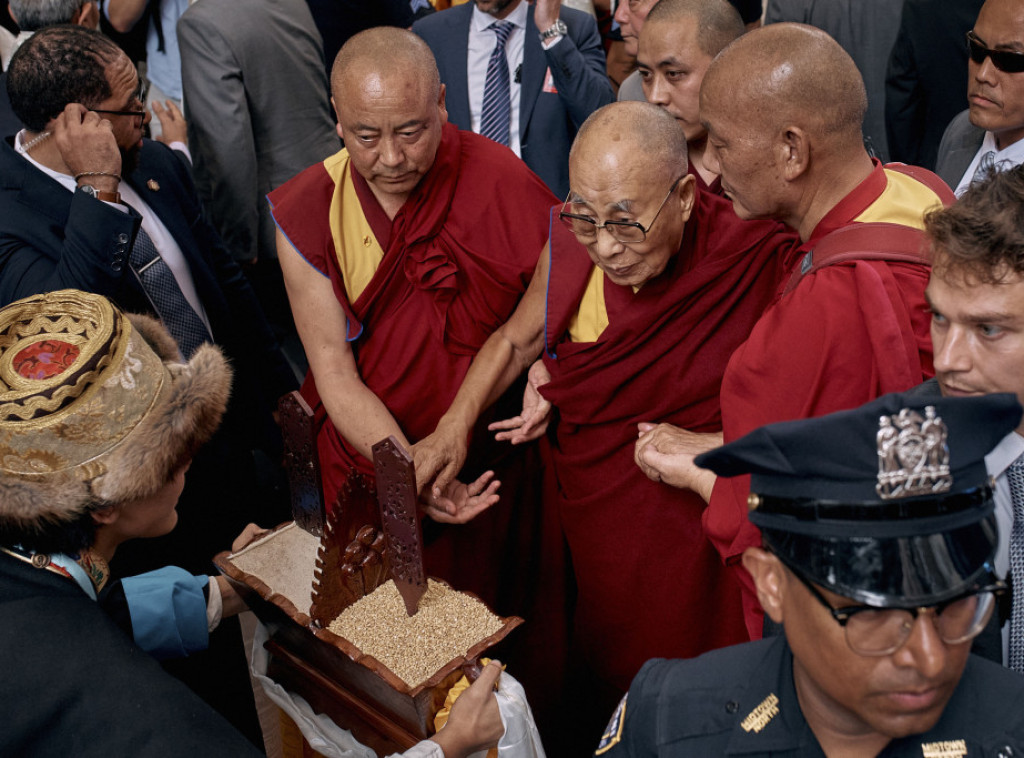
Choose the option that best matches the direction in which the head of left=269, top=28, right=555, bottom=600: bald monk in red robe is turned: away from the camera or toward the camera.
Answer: toward the camera

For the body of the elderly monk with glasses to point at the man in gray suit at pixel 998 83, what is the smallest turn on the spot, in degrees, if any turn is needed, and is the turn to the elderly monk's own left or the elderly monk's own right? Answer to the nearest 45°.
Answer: approximately 180°

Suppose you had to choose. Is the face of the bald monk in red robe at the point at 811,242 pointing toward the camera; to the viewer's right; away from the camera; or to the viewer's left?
to the viewer's left

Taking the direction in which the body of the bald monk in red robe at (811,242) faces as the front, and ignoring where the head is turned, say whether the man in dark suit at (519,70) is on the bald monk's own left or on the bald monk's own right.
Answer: on the bald monk's own right

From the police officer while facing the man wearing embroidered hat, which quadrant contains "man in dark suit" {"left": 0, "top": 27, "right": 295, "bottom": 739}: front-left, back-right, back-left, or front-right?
front-right

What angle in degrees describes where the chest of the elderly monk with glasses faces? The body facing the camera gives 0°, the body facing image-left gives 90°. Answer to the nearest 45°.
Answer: approximately 45°

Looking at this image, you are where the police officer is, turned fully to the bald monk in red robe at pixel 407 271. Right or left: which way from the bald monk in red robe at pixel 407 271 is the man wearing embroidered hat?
left

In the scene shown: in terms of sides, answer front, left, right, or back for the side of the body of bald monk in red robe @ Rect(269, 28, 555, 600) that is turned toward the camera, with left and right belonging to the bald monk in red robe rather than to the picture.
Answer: front

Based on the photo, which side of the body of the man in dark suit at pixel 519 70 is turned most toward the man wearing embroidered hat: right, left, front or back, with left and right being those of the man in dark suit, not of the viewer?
front

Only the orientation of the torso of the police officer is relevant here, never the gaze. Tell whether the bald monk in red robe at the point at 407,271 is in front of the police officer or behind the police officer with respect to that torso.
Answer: behind

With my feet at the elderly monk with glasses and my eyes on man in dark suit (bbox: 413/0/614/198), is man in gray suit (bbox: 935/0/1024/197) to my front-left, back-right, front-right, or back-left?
front-right

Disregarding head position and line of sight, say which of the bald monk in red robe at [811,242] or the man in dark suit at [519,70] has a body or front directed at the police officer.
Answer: the man in dark suit

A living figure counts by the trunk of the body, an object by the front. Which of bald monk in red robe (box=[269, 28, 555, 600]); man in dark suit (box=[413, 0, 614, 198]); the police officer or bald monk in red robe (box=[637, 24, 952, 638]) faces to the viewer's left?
bald monk in red robe (box=[637, 24, 952, 638])

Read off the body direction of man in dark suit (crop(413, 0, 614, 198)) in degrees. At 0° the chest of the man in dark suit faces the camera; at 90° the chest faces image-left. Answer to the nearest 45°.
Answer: approximately 0°

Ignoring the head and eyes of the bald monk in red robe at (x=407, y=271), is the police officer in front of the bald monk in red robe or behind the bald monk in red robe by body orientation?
in front

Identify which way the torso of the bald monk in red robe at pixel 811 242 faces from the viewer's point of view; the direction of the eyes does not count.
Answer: to the viewer's left

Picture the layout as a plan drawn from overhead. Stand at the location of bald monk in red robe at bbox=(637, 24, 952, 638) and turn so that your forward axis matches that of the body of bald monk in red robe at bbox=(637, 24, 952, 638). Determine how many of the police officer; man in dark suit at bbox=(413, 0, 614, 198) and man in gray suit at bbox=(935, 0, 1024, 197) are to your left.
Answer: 1

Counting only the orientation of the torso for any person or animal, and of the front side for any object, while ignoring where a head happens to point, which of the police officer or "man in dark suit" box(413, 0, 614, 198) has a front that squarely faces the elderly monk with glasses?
the man in dark suit
